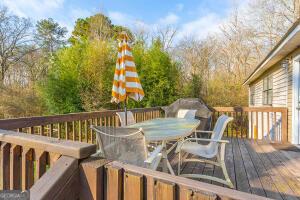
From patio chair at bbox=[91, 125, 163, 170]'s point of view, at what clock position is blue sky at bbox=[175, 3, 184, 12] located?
The blue sky is roughly at 11 o'clock from the patio chair.

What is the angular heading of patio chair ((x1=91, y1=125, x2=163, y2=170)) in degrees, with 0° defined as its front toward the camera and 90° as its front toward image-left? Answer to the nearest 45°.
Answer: approximately 225°

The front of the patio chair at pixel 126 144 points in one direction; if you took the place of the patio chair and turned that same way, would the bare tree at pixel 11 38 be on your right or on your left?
on your left

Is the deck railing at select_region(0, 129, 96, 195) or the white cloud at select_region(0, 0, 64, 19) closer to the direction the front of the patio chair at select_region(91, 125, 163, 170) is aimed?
the white cloud

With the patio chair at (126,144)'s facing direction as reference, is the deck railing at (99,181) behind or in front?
behind

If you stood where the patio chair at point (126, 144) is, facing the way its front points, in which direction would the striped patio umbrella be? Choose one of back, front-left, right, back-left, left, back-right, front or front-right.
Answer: front-left

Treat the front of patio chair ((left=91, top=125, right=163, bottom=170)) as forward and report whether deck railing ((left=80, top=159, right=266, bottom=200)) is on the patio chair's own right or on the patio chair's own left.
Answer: on the patio chair's own right

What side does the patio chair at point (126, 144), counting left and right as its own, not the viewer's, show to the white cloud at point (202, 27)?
front

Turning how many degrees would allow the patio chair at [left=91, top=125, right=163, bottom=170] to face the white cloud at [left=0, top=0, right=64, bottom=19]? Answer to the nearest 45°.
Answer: approximately 90° to its left

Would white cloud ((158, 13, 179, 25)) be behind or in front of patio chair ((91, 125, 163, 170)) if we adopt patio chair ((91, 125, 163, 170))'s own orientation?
in front

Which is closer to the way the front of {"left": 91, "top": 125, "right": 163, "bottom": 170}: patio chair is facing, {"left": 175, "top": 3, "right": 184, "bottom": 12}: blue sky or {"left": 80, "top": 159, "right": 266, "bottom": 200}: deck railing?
the blue sky

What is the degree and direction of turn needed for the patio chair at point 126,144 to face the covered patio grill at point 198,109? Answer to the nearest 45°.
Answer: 0° — it already faces it

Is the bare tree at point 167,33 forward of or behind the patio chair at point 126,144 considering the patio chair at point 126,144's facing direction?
forward

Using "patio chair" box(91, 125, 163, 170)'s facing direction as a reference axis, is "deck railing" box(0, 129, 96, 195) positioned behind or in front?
behind
